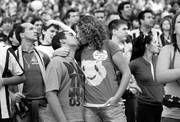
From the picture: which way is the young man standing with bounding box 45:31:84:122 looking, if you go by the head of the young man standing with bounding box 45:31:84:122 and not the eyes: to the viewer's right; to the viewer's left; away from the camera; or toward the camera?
to the viewer's right

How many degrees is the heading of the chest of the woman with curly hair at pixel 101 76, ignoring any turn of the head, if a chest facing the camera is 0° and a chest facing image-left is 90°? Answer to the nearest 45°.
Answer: approximately 45°

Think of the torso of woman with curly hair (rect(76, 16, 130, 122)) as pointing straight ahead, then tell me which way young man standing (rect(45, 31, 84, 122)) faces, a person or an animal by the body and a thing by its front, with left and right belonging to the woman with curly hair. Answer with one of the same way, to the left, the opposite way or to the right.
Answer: to the left

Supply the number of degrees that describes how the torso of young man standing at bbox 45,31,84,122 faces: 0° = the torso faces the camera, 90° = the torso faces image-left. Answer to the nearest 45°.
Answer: approximately 315°

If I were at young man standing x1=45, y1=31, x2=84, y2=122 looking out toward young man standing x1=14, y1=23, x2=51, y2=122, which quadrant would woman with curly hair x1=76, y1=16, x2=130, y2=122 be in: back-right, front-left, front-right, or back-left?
back-right

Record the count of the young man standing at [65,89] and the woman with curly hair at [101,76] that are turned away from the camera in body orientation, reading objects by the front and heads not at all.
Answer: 0

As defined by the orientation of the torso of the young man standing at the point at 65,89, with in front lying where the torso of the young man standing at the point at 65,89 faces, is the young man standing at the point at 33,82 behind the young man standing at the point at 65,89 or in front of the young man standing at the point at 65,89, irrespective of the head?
behind

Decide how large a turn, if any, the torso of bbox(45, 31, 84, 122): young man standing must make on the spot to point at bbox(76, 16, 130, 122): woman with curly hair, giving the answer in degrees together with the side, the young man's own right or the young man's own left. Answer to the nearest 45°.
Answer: approximately 45° to the young man's own left

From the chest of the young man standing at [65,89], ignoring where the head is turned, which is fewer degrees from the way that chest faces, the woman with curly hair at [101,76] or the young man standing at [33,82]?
the woman with curly hair

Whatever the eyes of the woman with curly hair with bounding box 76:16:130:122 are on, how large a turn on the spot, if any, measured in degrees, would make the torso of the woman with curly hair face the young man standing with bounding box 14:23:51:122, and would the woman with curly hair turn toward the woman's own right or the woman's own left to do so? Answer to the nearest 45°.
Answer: approximately 90° to the woman's own right
